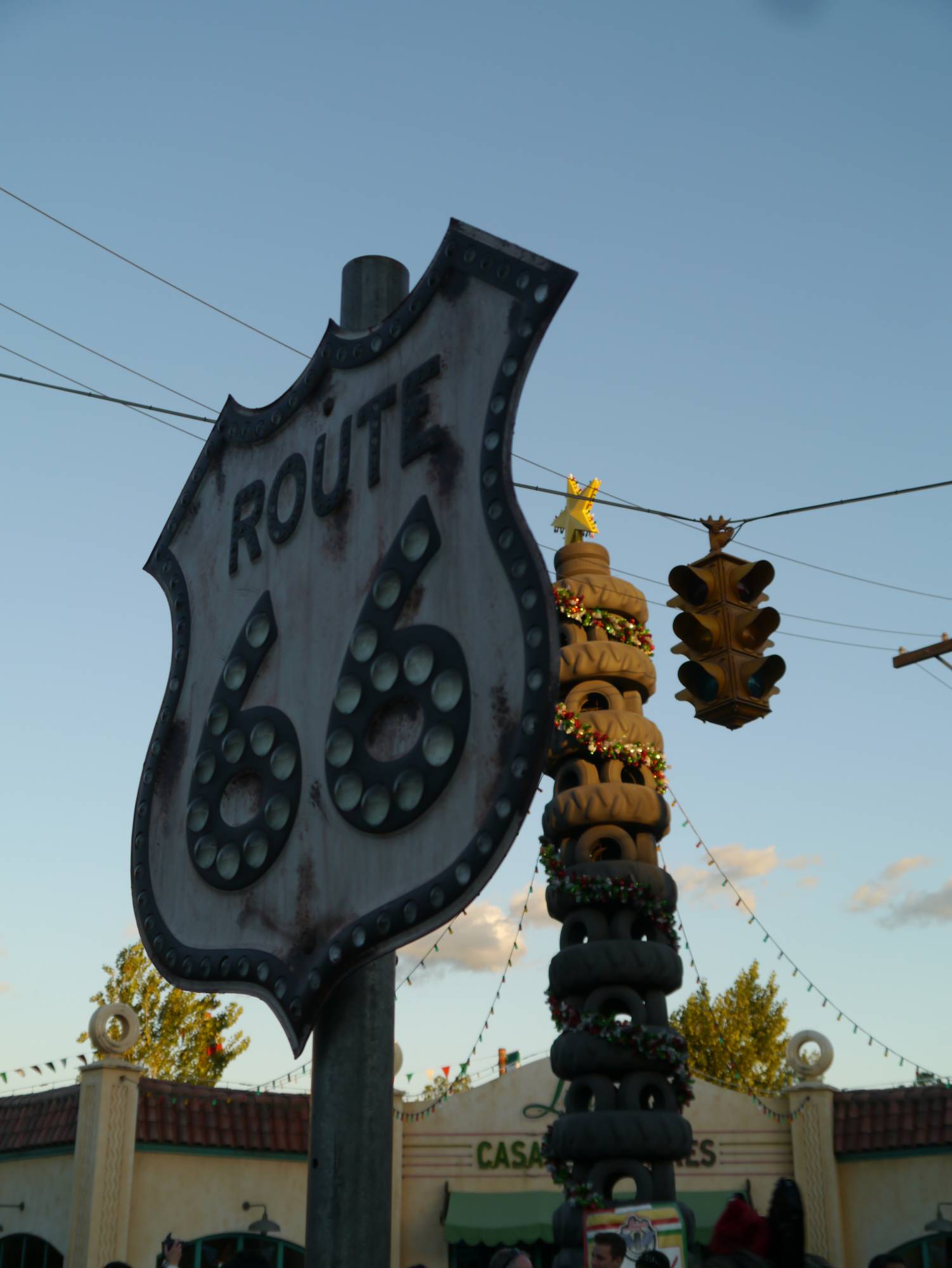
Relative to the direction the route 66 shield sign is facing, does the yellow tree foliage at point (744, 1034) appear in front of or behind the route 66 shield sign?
behind

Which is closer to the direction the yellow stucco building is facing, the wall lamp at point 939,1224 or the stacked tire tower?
the stacked tire tower

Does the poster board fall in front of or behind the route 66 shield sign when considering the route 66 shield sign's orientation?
behind

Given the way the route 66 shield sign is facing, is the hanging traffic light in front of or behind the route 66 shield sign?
behind

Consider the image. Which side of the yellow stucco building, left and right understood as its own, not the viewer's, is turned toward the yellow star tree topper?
front

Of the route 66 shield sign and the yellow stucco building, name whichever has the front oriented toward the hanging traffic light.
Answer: the yellow stucco building

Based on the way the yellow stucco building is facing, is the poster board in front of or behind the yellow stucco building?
in front

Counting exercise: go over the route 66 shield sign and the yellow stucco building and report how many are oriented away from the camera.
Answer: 0

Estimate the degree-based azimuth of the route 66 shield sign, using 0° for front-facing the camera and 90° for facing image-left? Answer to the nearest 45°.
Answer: approximately 45°

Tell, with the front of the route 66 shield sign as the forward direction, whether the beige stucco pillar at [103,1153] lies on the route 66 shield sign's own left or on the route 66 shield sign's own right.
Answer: on the route 66 shield sign's own right

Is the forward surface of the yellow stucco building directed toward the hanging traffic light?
yes
